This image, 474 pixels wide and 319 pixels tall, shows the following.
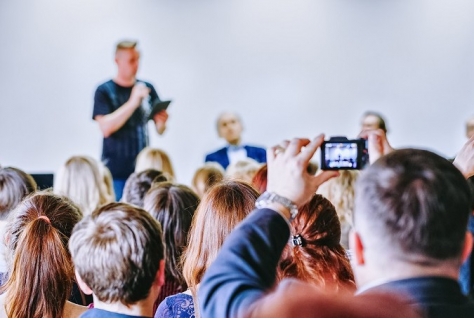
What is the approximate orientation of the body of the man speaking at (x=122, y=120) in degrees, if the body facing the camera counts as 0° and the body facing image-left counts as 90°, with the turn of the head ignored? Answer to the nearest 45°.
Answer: approximately 315°
